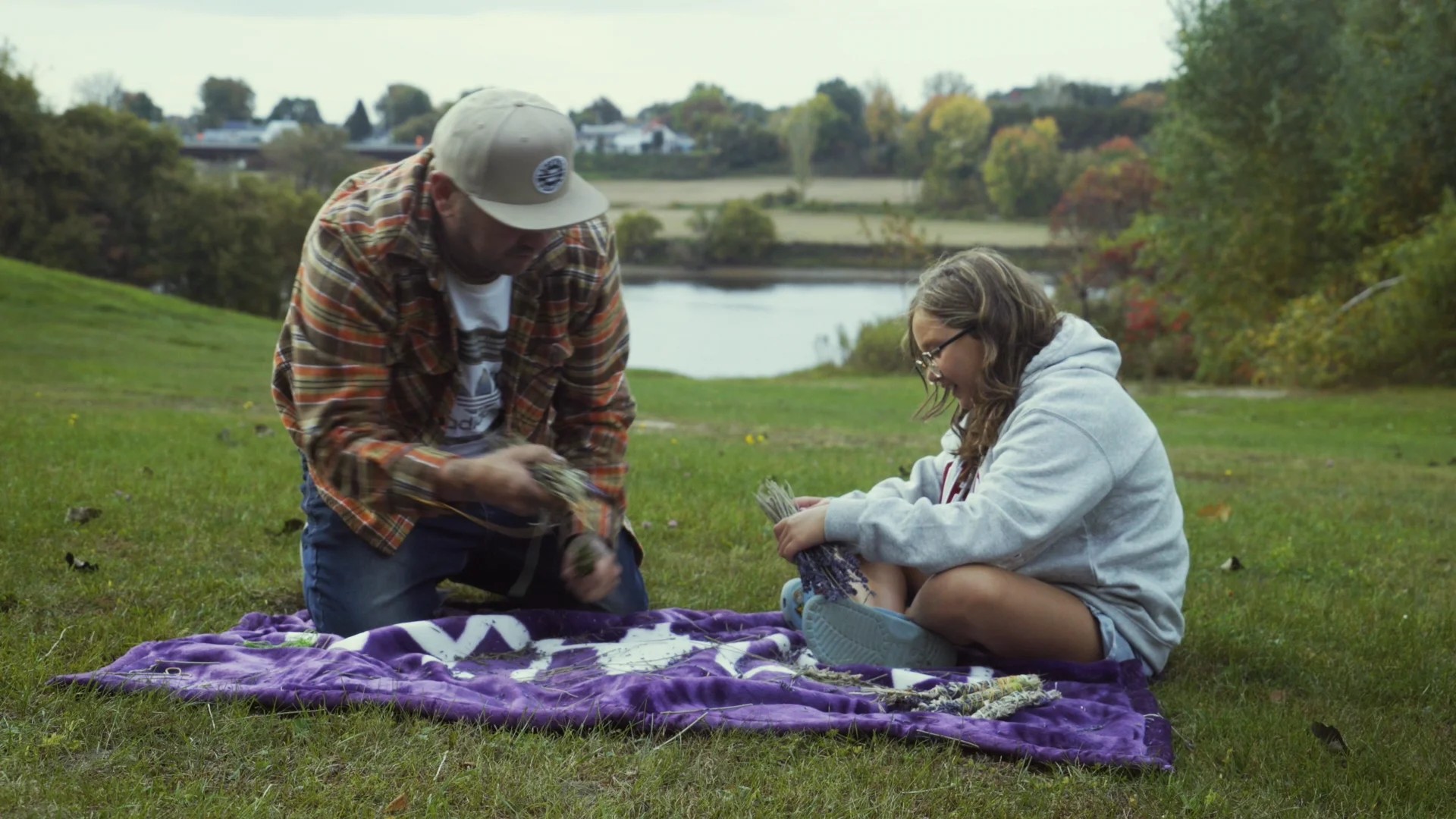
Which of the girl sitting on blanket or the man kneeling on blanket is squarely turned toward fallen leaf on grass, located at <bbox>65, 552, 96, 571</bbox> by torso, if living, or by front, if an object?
the girl sitting on blanket

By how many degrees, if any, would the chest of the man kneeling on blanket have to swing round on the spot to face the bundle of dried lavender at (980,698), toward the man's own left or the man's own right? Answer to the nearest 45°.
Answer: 0° — they already face it

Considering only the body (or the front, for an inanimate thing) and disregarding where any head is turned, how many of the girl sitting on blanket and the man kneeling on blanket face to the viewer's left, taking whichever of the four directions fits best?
1

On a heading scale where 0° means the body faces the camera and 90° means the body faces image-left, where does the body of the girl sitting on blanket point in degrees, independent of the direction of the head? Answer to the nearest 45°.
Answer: approximately 90°

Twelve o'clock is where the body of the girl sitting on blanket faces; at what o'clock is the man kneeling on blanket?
The man kneeling on blanket is roughly at 12 o'clock from the girl sitting on blanket.

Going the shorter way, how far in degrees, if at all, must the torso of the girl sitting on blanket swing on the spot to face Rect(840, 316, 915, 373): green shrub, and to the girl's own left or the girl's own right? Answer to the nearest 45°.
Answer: approximately 90° to the girl's own right

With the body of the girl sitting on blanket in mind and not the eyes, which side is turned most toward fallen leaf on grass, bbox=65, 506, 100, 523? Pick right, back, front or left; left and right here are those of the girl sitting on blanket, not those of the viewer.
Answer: front

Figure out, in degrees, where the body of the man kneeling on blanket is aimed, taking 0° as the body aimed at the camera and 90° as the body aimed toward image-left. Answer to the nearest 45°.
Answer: approximately 315°

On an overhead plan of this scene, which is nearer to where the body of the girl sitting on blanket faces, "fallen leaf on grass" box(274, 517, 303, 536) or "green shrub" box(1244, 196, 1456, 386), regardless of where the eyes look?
the fallen leaf on grass

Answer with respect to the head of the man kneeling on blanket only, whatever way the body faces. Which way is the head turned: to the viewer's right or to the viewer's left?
to the viewer's right
